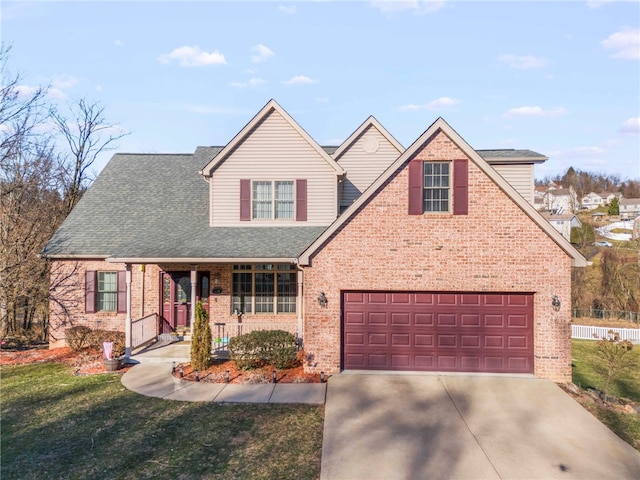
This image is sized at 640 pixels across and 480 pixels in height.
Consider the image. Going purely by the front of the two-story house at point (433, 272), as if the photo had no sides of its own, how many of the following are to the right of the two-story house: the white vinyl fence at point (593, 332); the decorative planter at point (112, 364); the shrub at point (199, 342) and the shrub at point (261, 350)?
3

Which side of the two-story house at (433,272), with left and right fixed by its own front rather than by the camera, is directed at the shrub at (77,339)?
right

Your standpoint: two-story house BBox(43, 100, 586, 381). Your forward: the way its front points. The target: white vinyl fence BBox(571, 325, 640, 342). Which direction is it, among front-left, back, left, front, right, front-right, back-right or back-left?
back-left

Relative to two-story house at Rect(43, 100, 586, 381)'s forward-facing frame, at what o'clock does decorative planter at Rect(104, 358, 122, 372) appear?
The decorative planter is roughly at 3 o'clock from the two-story house.

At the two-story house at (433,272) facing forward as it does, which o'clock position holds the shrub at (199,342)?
The shrub is roughly at 3 o'clock from the two-story house.

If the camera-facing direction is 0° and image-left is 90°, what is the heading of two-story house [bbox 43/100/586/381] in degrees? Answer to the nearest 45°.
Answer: approximately 0°

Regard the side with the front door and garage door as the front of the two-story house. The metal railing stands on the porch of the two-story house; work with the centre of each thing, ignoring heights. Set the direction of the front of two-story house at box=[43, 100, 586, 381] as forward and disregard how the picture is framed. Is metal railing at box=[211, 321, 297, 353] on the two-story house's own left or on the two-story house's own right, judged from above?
on the two-story house's own right
